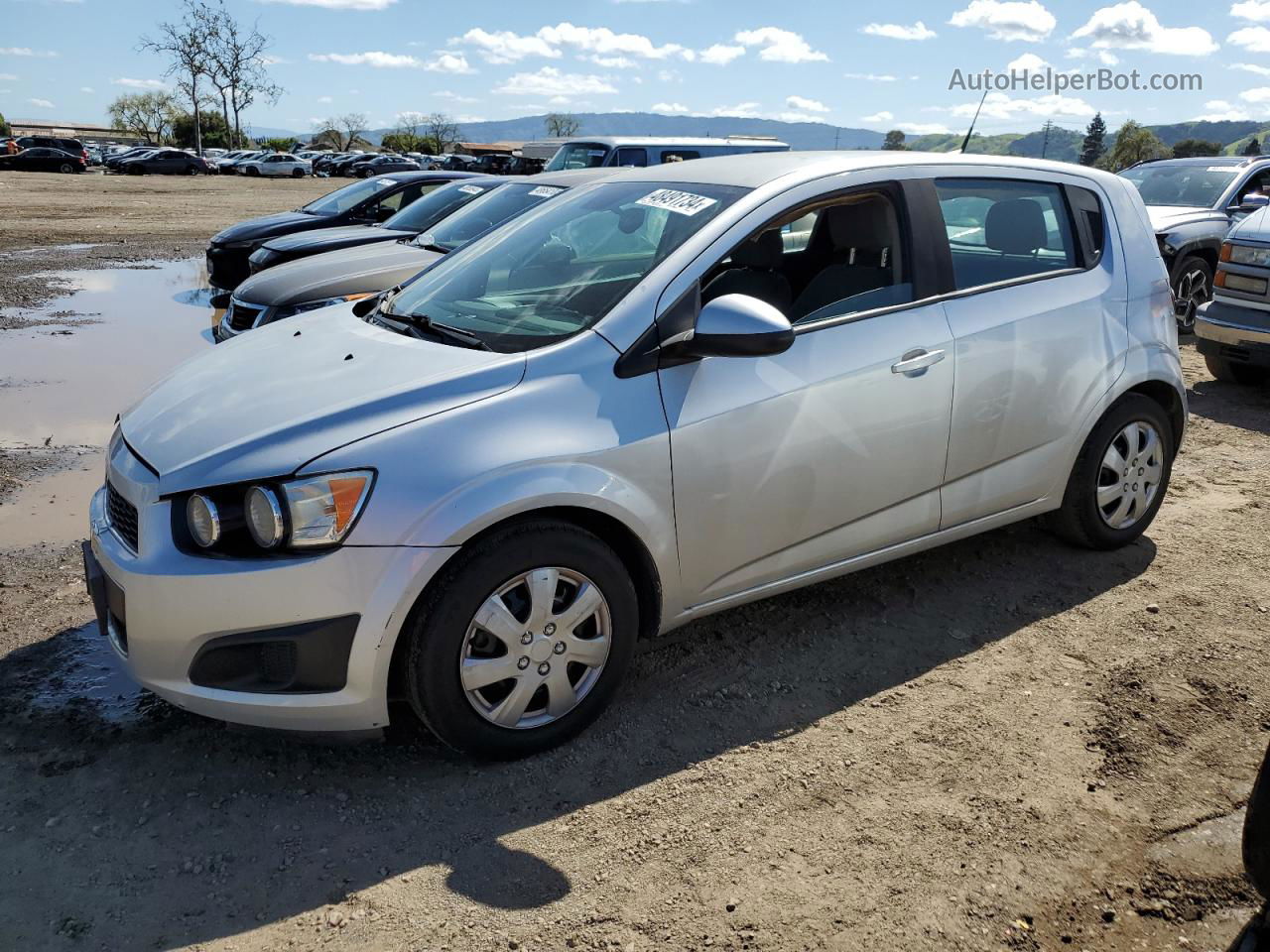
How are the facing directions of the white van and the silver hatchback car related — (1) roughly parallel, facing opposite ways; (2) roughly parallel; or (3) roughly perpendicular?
roughly parallel

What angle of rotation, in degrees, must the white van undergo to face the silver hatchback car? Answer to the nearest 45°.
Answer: approximately 45° to its left

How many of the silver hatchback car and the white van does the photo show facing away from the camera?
0

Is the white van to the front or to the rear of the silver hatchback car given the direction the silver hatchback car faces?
to the rear

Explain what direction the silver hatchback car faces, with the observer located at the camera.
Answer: facing the viewer and to the left of the viewer
